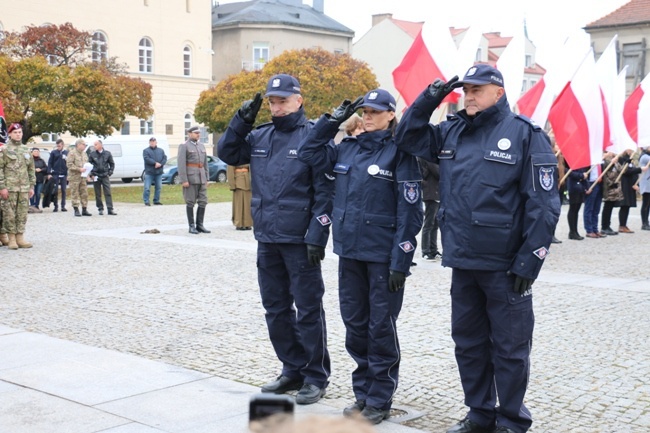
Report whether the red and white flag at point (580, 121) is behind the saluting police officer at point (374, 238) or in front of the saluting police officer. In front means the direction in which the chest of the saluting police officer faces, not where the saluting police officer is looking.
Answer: behind

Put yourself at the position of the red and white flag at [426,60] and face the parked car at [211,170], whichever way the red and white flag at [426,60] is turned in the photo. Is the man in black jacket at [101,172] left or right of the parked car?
left

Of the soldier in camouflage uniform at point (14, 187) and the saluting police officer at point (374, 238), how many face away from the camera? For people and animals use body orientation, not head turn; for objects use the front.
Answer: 0

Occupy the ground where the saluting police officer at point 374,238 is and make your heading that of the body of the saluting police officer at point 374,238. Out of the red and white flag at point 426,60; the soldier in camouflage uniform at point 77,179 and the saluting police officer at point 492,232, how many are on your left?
1

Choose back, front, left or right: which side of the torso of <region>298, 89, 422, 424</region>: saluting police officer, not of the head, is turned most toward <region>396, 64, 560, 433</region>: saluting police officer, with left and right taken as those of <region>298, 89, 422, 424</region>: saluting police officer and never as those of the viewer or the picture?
left

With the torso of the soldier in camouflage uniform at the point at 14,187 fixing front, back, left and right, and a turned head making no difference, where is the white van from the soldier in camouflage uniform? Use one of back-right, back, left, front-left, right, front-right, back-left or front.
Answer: back-left

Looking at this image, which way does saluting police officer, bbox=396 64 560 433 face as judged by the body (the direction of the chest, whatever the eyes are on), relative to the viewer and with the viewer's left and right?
facing the viewer and to the left of the viewer

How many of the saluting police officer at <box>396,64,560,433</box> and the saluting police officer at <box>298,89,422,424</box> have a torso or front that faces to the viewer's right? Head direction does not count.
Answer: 0

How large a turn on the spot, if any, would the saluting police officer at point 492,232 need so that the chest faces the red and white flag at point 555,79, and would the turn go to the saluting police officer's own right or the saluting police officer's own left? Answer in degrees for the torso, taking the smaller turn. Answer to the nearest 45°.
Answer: approximately 135° to the saluting police officer's own right

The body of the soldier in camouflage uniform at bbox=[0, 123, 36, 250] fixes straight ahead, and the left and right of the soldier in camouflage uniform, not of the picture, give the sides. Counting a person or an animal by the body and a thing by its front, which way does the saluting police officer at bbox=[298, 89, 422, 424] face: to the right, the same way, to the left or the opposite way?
to the right

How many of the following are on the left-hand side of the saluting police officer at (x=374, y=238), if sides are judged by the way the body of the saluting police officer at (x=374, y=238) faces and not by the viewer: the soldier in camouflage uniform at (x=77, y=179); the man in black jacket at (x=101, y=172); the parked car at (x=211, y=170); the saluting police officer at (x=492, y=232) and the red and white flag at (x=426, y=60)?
1

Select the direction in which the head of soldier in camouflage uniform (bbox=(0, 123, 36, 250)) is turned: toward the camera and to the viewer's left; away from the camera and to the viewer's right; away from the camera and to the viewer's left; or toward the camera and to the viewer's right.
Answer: toward the camera and to the viewer's right
